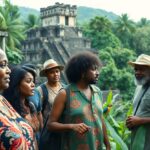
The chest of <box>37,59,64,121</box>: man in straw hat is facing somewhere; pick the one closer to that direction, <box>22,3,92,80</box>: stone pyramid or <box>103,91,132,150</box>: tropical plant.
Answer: the tropical plant

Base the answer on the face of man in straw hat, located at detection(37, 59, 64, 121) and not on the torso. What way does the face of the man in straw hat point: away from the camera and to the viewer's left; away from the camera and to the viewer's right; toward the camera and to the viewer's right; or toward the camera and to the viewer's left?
toward the camera and to the viewer's right

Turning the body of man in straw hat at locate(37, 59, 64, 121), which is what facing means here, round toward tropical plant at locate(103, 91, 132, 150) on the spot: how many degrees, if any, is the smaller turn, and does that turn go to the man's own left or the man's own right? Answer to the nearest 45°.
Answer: approximately 90° to the man's own left

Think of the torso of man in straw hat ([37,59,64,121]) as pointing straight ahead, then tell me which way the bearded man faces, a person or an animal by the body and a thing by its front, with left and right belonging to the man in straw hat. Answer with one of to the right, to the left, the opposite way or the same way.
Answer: to the right

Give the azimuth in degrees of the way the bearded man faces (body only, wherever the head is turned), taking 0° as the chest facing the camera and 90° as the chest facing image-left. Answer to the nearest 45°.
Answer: approximately 45°

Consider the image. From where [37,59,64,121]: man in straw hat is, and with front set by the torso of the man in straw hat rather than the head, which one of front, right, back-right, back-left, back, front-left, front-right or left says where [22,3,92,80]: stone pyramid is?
back-left

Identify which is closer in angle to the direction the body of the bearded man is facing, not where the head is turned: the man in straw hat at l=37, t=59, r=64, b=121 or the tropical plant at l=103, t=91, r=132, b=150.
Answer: the man in straw hat
